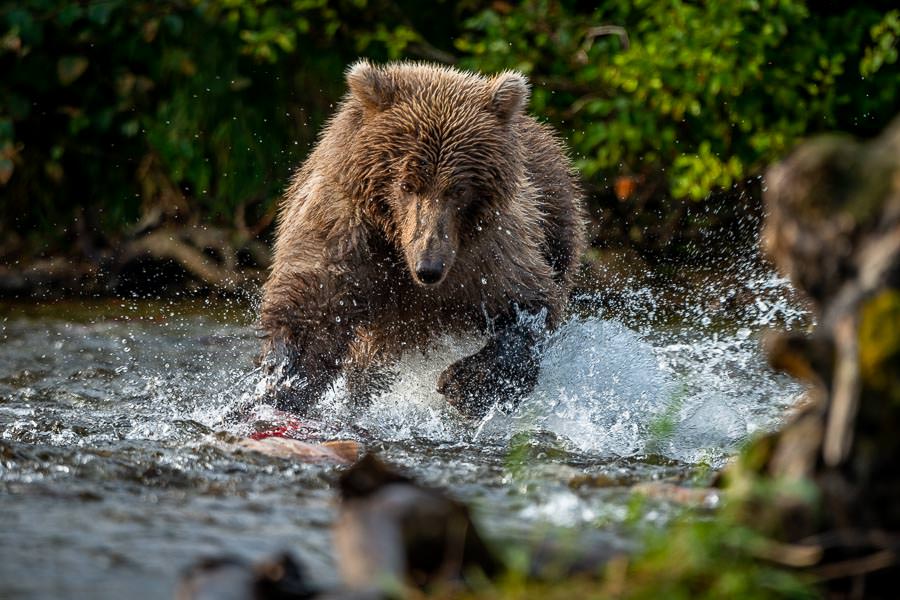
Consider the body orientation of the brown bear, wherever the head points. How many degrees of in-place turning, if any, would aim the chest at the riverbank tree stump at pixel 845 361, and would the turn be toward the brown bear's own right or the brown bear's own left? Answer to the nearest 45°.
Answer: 0° — it already faces it

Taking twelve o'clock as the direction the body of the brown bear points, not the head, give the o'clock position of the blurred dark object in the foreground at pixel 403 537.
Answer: The blurred dark object in the foreground is roughly at 12 o'clock from the brown bear.

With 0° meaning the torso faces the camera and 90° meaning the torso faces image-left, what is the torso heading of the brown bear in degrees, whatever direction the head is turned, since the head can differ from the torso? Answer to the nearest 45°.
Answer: approximately 0°
